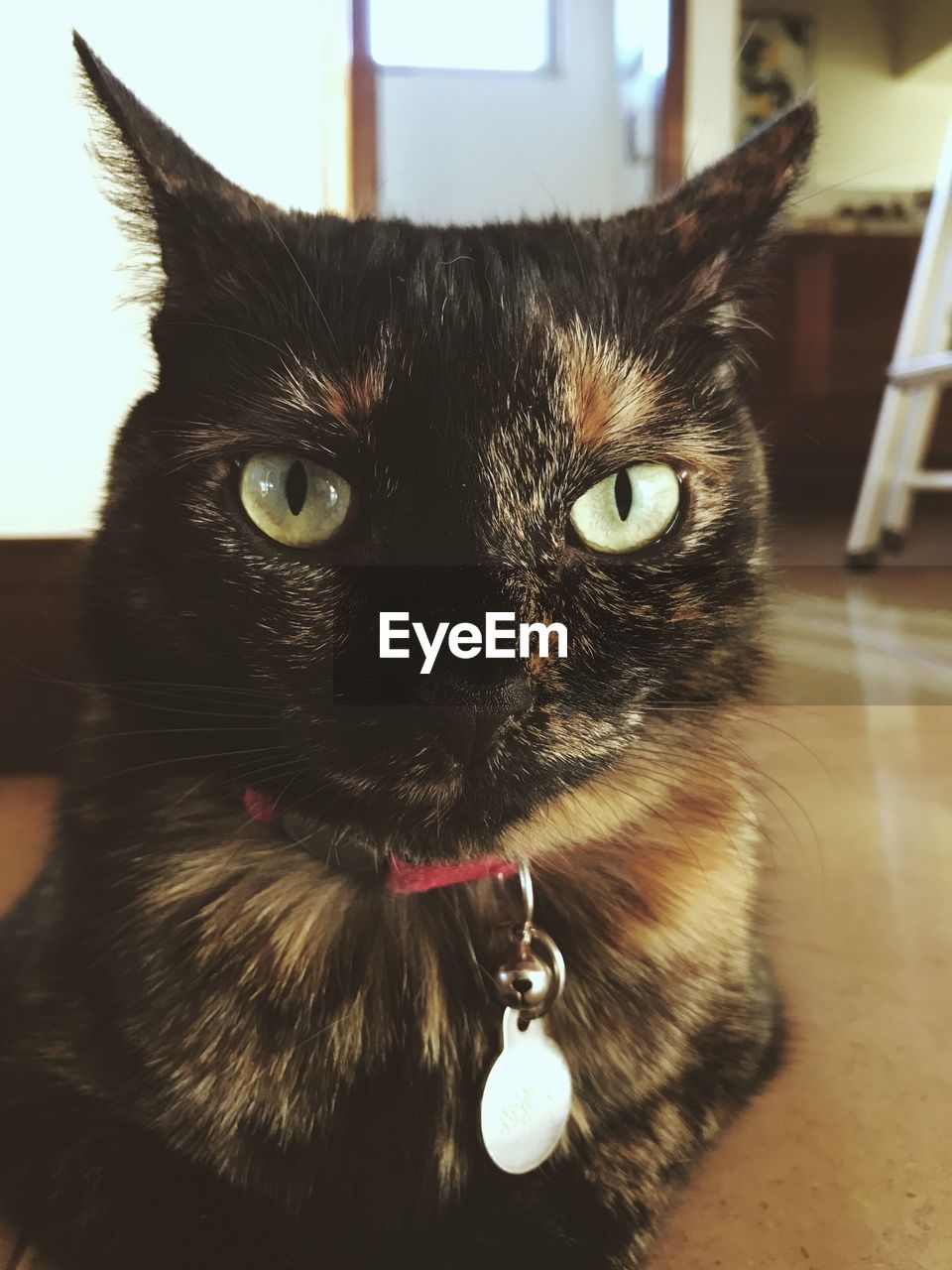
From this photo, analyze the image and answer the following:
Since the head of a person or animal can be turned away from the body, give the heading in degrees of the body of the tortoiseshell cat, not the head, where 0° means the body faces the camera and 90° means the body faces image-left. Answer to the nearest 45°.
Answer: approximately 0°

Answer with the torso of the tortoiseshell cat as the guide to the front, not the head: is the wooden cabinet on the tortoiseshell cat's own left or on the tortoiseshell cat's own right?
on the tortoiseshell cat's own left
